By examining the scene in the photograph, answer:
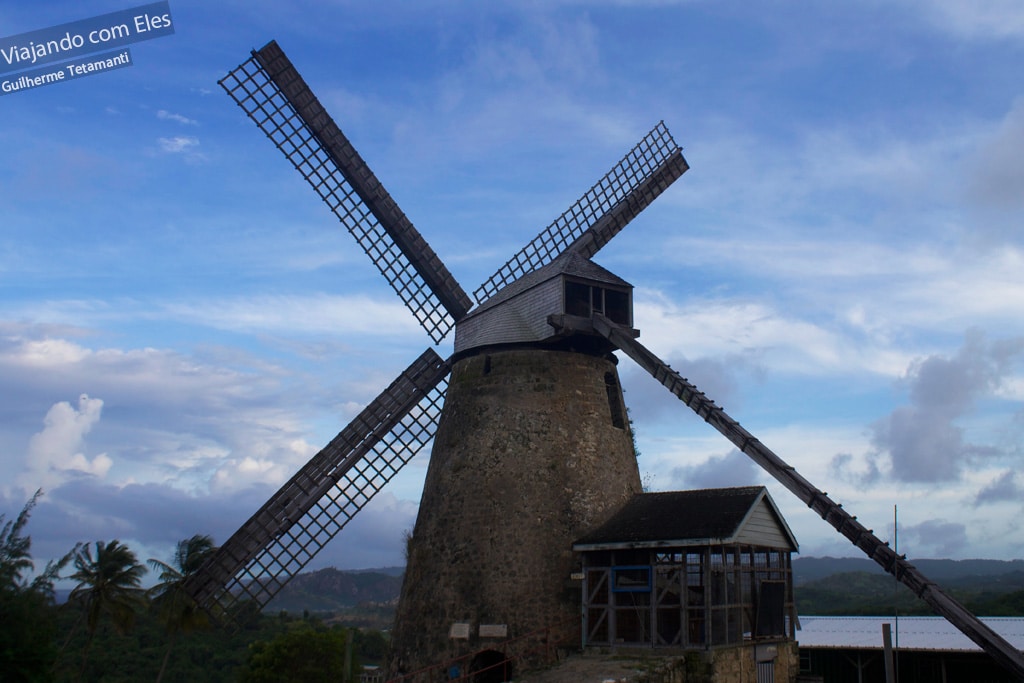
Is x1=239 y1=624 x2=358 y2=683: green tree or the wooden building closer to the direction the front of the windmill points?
the green tree

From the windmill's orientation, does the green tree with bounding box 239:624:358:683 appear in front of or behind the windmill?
in front

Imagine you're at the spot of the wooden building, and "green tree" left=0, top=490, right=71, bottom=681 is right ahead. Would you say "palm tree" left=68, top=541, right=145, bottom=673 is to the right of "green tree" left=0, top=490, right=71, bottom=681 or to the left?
right

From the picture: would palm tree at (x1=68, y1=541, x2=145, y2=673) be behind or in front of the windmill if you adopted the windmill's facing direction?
in front
